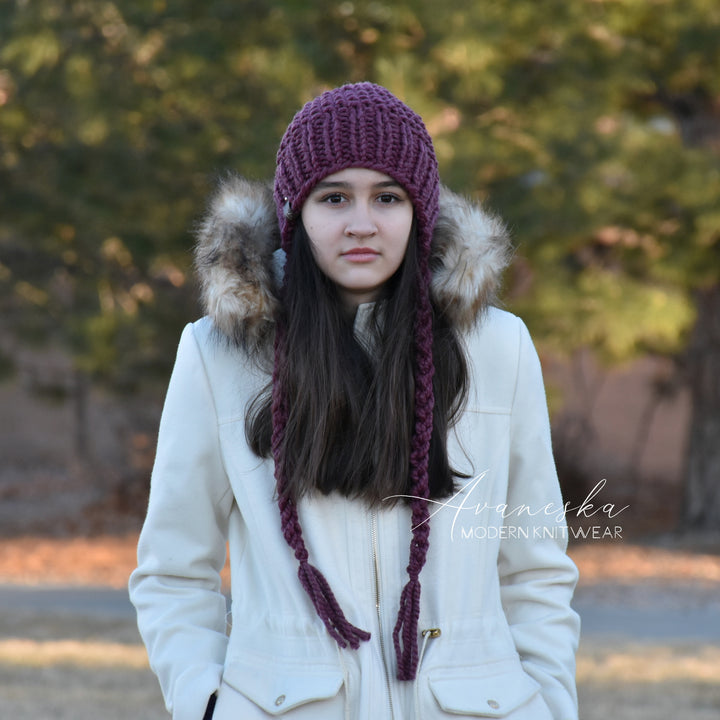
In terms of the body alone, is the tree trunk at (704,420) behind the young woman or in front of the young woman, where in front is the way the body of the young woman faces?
behind

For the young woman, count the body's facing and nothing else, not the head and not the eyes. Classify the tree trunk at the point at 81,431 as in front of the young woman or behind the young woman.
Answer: behind

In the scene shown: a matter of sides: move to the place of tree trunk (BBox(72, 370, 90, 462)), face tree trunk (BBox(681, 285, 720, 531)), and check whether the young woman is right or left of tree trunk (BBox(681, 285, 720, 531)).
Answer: right

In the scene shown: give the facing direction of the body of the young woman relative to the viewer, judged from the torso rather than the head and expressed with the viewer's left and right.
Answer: facing the viewer
